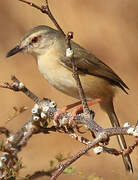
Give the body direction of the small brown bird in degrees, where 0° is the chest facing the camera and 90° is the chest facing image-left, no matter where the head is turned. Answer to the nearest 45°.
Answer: approximately 90°
